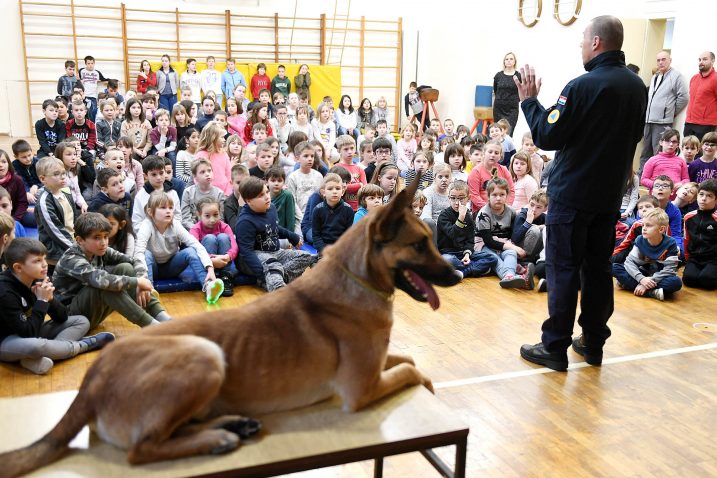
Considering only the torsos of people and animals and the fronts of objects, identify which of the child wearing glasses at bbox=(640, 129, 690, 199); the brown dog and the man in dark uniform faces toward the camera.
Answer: the child wearing glasses

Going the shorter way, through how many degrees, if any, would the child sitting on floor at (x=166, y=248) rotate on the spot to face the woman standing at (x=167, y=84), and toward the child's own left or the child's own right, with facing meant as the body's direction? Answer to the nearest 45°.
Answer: approximately 135° to the child's own left

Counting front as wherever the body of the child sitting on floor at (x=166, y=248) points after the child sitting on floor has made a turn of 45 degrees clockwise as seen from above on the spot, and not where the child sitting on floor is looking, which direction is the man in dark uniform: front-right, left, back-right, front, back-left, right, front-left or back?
front-left

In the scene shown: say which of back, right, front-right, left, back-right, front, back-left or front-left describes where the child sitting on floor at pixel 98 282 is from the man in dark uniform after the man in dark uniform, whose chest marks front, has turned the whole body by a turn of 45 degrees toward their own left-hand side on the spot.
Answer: front

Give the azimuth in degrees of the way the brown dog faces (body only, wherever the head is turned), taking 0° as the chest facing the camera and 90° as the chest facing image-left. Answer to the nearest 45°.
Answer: approximately 270°

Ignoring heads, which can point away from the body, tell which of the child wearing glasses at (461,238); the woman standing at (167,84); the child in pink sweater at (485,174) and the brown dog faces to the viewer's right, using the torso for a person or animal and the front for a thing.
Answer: the brown dog

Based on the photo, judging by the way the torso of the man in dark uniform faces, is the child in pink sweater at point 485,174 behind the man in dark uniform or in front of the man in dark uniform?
in front

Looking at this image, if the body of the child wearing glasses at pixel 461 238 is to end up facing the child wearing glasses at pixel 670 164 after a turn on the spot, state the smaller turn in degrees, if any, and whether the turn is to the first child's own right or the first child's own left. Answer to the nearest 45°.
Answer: approximately 135° to the first child's own left

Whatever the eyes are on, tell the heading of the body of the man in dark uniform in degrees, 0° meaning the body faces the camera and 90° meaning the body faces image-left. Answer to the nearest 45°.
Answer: approximately 135°

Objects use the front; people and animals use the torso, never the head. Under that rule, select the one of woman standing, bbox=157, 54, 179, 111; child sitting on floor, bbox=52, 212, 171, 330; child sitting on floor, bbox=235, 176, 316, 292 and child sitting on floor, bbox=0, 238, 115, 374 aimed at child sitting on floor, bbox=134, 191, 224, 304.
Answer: the woman standing

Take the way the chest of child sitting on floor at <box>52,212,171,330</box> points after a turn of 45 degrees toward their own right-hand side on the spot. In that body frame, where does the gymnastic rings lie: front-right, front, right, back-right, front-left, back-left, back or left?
back-left

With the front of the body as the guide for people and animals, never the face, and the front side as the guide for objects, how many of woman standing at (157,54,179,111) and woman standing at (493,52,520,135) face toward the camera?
2

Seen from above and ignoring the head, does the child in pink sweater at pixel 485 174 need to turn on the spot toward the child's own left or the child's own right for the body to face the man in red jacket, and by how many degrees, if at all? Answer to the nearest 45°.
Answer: approximately 135° to the child's own left

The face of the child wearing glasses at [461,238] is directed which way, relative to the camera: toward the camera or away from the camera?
toward the camera

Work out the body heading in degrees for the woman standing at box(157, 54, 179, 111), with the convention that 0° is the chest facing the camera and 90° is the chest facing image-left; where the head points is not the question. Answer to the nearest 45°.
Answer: approximately 0°

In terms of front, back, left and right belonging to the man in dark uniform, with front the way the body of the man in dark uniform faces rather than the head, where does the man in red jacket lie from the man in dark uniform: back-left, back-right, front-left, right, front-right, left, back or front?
front-right

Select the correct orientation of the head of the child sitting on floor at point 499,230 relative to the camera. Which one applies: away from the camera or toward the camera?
toward the camera

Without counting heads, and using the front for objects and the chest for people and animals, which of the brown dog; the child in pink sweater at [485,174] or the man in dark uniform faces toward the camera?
the child in pink sweater

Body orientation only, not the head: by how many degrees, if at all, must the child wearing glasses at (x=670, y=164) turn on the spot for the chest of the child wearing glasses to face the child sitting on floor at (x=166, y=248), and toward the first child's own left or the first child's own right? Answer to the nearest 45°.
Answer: approximately 45° to the first child's own right
